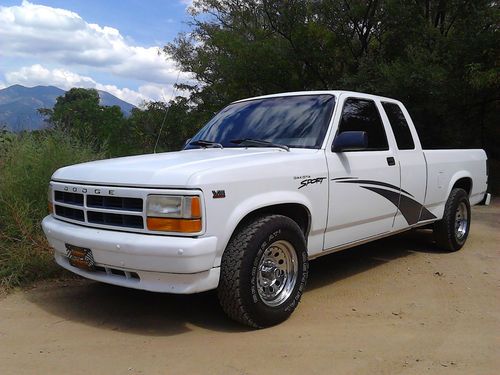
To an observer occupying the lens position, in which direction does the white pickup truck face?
facing the viewer and to the left of the viewer

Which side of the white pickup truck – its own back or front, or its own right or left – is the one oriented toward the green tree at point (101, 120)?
right

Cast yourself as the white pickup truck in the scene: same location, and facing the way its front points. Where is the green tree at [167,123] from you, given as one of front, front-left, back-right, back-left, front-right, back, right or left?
back-right
